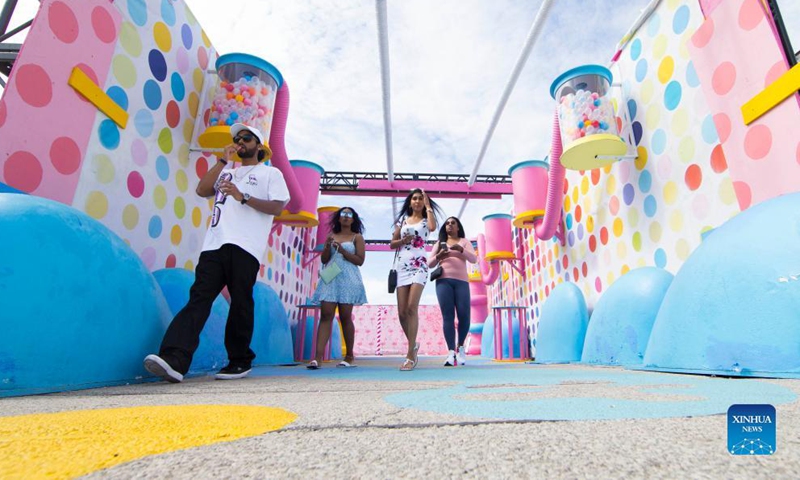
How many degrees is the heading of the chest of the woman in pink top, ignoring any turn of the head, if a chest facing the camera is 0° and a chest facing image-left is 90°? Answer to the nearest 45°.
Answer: approximately 0°

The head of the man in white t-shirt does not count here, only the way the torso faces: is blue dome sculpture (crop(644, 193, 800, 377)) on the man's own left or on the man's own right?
on the man's own left

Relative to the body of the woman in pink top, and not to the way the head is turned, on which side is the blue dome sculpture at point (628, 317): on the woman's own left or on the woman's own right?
on the woman's own left

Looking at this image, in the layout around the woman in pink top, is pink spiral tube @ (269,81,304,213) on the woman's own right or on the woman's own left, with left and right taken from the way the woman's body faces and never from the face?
on the woman's own right

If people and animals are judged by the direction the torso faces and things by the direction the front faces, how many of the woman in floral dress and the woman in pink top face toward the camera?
2

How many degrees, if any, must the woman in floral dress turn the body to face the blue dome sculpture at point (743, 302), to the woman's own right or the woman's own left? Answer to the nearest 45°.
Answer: approximately 45° to the woman's own left

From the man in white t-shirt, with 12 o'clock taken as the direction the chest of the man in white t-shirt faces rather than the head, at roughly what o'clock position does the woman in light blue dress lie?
The woman in light blue dress is roughly at 6 o'clock from the man in white t-shirt.

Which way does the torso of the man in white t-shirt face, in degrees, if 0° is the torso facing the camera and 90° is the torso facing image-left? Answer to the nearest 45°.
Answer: approximately 45°

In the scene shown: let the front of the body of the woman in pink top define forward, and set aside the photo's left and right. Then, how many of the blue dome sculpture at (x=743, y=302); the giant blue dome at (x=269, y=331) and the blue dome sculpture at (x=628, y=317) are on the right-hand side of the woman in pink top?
1

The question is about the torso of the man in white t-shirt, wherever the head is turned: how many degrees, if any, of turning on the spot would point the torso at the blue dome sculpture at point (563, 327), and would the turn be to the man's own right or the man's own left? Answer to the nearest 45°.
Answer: approximately 135° to the man's own left

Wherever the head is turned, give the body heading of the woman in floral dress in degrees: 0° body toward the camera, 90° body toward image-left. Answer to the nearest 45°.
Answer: approximately 0°
